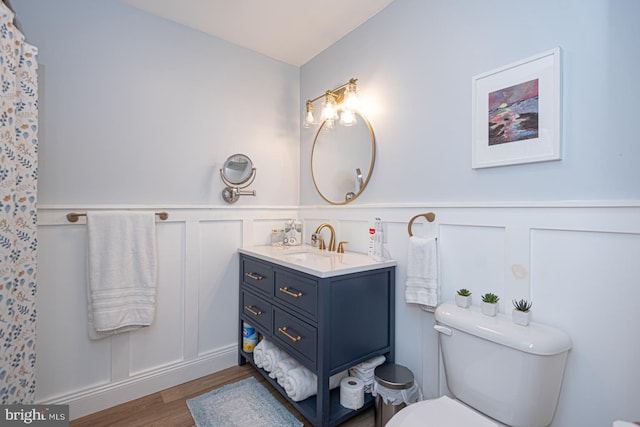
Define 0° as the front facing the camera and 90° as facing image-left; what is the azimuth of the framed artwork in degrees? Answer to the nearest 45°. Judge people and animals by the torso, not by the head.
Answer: approximately 45°

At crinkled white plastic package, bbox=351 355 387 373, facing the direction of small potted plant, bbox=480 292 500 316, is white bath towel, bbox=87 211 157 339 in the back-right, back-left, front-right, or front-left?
back-right

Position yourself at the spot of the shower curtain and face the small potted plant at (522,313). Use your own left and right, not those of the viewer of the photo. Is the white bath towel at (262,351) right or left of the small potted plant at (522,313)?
left

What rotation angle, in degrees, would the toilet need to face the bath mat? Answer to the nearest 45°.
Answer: approximately 45° to its right

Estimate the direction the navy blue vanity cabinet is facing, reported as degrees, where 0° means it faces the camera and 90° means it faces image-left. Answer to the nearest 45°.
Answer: approximately 45°

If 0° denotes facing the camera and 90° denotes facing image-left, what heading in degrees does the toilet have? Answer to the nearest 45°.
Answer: approximately 45°

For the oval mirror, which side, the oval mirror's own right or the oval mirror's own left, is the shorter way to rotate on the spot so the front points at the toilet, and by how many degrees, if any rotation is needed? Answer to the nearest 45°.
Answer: approximately 90° to the oval mirror's own left

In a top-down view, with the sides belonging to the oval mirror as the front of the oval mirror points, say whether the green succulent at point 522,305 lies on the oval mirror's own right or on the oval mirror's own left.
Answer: on the oval mirror's own left

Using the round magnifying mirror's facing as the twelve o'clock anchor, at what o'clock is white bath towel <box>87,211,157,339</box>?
The white bath towel is roughly at 2 o'clock from the round magnifying mirror.

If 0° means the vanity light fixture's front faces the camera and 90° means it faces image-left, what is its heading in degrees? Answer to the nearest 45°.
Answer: approximately 45°

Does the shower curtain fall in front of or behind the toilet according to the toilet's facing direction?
in front

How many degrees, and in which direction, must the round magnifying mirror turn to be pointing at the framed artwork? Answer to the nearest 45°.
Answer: approximately 45° to its left
